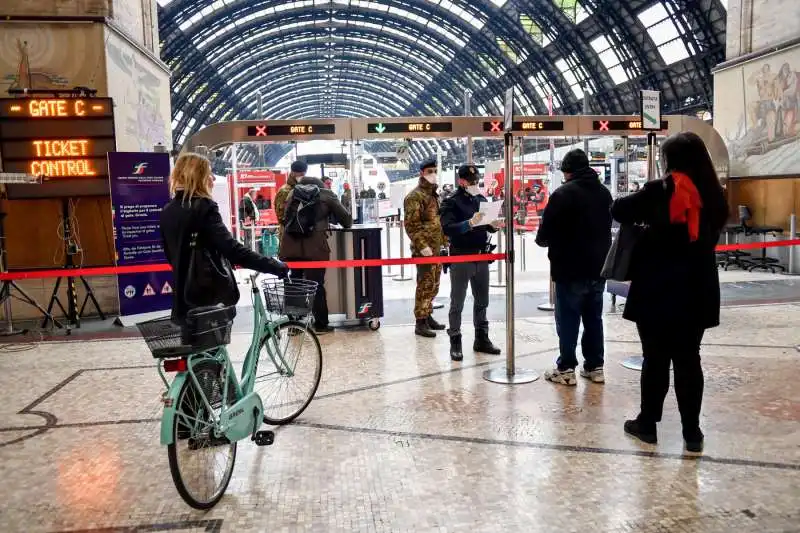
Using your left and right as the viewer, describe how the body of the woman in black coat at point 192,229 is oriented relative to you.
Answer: facing away from the viewer and to the right of the viewer

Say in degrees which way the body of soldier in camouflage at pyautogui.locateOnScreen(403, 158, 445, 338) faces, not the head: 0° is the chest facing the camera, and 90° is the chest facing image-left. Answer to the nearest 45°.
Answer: approximately 315°

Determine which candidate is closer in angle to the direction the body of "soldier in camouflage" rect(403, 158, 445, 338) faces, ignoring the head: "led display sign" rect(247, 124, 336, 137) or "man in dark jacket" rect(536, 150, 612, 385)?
the man in dark jacket

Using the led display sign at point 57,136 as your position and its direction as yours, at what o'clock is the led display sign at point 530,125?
the led display sign at point 530,125 is roughly at 9 o'clock from the led display sign at point 57,136.
